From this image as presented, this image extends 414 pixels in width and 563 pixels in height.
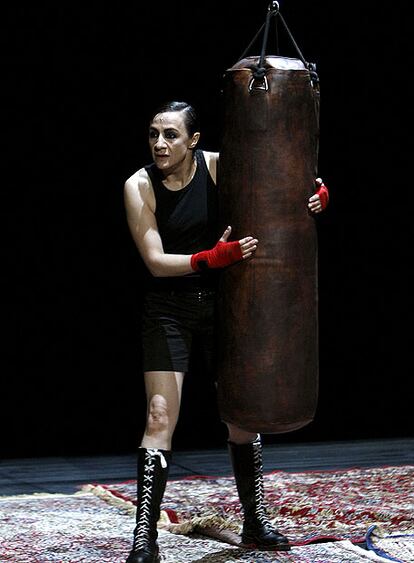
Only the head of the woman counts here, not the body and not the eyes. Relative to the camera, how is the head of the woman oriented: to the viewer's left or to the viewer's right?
to the viewer's left

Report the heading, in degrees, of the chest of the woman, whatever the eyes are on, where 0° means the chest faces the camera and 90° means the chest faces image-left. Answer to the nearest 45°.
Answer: approximately 0°
